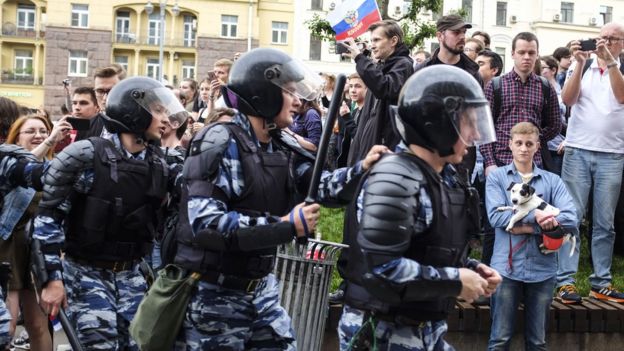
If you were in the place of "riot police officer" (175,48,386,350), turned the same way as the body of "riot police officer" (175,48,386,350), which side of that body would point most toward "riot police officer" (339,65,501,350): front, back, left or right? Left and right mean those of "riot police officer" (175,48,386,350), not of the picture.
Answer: front

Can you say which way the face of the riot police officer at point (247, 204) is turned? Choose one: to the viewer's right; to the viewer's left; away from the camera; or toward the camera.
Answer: to the viewer's right

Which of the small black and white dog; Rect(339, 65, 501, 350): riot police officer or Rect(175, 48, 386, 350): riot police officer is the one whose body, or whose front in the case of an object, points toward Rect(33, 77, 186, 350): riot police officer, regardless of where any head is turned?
the small black and white dog

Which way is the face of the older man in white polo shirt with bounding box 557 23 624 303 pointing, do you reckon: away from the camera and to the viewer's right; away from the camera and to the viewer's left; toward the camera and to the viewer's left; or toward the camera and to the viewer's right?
toward the camera and to the viewer's left

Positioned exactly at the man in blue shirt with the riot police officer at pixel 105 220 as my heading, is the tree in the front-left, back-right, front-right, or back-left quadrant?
back-right

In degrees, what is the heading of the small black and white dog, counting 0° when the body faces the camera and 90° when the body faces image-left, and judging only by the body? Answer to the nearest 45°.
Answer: approximately 45°

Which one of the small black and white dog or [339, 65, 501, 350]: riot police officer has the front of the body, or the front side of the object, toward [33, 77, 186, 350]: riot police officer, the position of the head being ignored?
the small black and white dog

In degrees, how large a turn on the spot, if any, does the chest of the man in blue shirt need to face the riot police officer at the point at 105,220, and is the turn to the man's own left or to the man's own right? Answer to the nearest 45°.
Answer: approximately 45° to the man's own right

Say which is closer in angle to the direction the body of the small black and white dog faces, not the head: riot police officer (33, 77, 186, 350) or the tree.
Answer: the riot police officer
